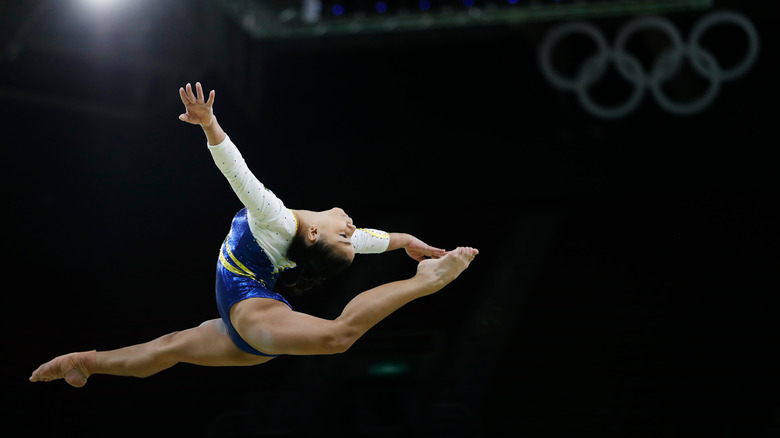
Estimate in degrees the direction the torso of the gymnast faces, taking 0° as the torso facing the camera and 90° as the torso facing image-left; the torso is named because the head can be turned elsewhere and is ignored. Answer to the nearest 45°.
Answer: approximately 90°

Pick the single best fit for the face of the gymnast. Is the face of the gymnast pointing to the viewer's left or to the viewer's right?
to the viewer's right
